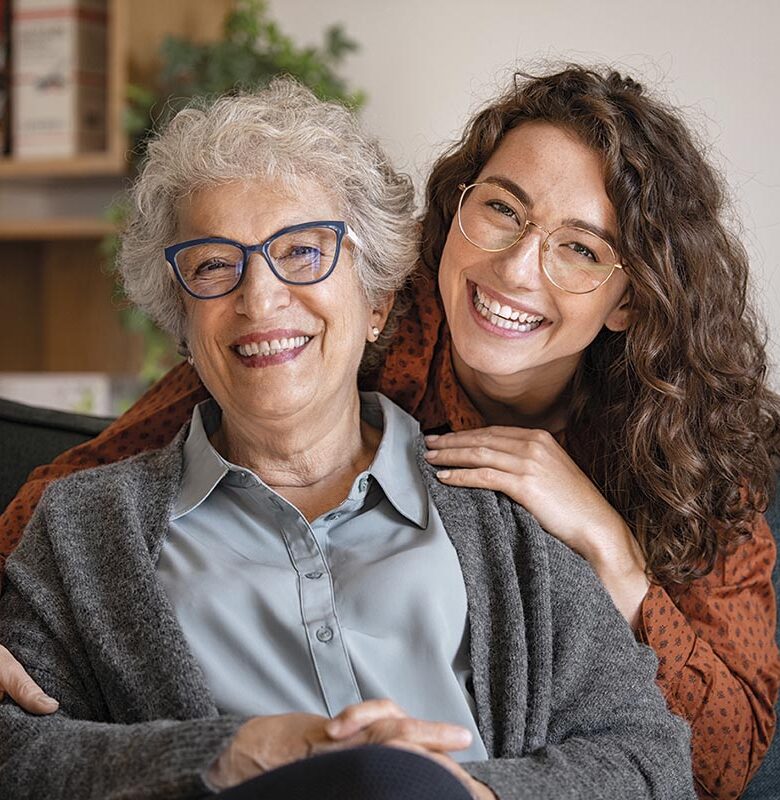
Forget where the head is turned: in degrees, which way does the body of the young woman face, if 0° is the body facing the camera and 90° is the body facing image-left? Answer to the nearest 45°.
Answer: approximately 45°

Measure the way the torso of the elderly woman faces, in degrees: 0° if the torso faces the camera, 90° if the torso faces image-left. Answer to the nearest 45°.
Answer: approximately 0°

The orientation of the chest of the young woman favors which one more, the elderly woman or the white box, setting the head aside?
the elderly woman

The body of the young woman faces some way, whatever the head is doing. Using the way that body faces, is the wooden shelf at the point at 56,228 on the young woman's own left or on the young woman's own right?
on the young woman's own right

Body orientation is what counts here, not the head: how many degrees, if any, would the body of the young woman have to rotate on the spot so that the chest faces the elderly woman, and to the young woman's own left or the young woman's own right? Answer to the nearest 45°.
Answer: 0° — they already face them

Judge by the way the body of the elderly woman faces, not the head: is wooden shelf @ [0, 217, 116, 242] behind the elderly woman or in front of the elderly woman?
behind

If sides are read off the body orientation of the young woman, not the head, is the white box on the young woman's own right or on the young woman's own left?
on the young woman's own right
